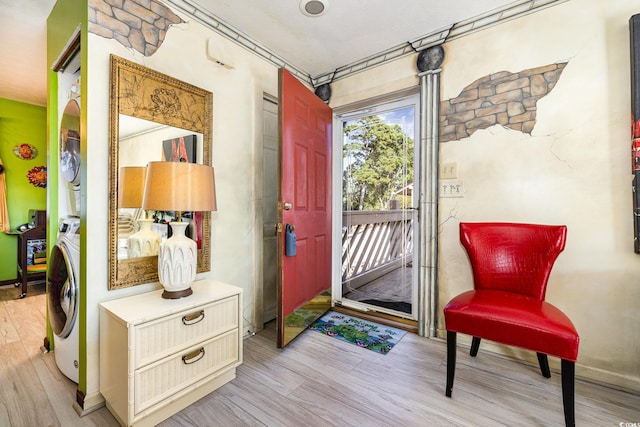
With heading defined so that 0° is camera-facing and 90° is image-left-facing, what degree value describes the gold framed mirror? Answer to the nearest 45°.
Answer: approximately 315°

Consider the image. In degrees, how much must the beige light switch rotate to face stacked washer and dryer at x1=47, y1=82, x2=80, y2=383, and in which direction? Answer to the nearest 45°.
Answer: approximately 45° to its right

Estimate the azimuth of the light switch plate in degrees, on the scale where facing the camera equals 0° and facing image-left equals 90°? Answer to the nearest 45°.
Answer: approximately 0°

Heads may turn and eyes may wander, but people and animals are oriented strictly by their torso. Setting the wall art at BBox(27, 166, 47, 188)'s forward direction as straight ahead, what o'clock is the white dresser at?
The white dresser is roughly at 12 o'clock from the wall art.

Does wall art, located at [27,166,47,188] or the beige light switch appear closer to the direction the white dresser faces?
the beige light switch

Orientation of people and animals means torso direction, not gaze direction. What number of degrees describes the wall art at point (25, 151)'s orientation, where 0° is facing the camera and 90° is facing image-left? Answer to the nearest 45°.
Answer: approximately 0°

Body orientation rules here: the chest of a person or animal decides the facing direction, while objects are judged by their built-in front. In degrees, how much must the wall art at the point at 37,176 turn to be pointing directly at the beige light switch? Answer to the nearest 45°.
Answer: approximately 45° to its left

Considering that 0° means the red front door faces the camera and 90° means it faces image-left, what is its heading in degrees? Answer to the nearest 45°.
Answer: approximately 315°
